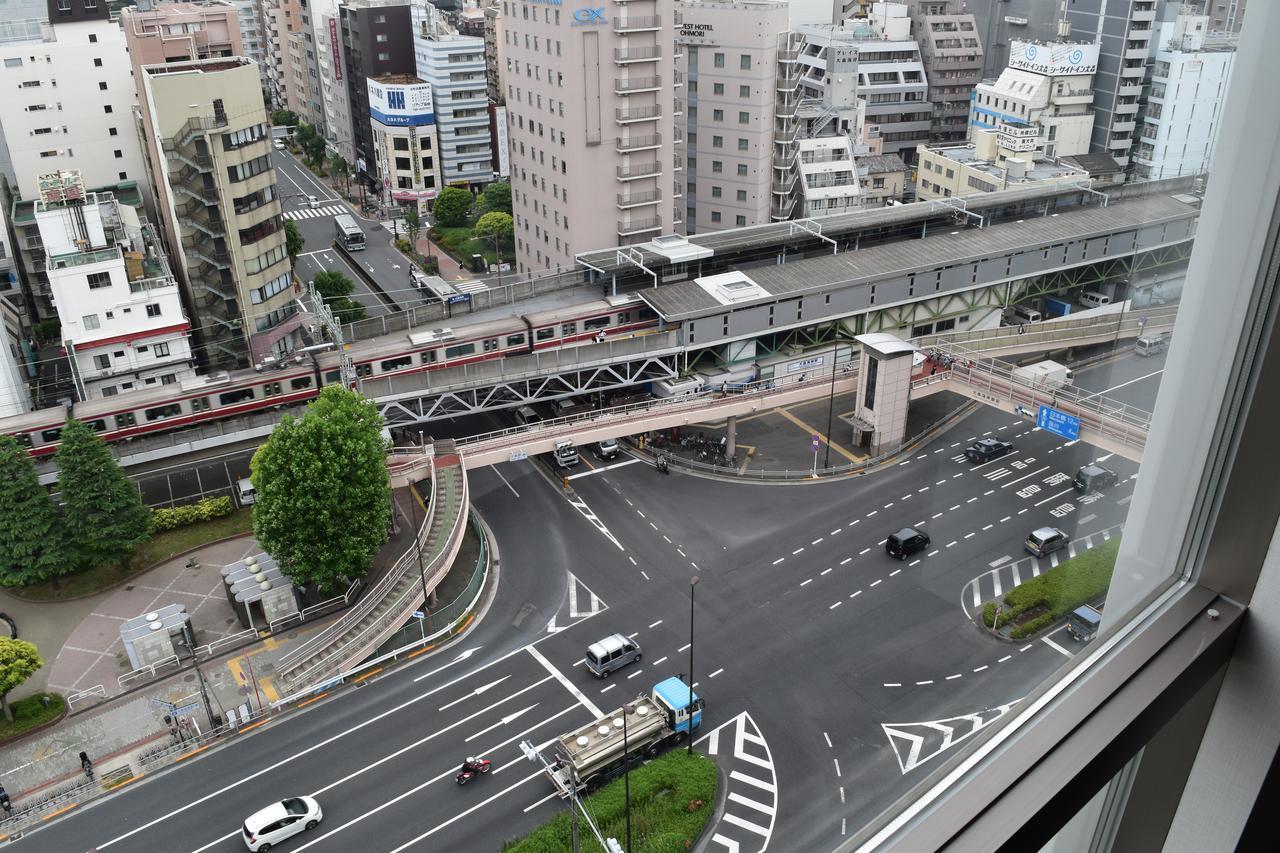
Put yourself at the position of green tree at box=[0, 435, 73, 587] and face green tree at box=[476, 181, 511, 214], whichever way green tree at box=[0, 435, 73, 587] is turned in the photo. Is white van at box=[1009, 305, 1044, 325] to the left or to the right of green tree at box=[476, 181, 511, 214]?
right

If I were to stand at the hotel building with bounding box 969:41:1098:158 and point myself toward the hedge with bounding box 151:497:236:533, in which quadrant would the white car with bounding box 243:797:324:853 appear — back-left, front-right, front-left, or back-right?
front-left

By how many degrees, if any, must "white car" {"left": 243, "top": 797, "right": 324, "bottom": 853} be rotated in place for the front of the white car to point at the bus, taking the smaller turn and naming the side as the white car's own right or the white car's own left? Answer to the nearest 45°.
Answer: approximately 45° to the white car's own left

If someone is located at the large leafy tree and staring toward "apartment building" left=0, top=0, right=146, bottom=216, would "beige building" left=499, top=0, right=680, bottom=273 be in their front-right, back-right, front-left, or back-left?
front-right

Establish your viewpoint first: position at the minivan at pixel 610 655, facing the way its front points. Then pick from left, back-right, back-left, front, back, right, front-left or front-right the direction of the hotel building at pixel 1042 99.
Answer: front

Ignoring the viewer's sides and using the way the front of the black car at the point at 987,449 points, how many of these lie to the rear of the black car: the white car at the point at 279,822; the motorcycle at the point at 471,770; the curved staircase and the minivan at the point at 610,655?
4

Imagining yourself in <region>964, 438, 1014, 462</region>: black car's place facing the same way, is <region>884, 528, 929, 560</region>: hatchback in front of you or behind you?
behind

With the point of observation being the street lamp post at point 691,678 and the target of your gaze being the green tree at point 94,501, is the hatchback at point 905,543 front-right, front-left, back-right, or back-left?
back-right

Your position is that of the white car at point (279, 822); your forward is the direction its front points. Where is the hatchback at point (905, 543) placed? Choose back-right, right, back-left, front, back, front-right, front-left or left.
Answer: front-right

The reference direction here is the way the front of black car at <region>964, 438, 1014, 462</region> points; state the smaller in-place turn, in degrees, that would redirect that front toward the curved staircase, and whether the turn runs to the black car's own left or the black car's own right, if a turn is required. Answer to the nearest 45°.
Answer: approximately 180°

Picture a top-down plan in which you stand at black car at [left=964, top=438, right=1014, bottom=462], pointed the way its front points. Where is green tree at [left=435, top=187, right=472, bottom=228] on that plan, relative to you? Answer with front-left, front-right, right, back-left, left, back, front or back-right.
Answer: left
